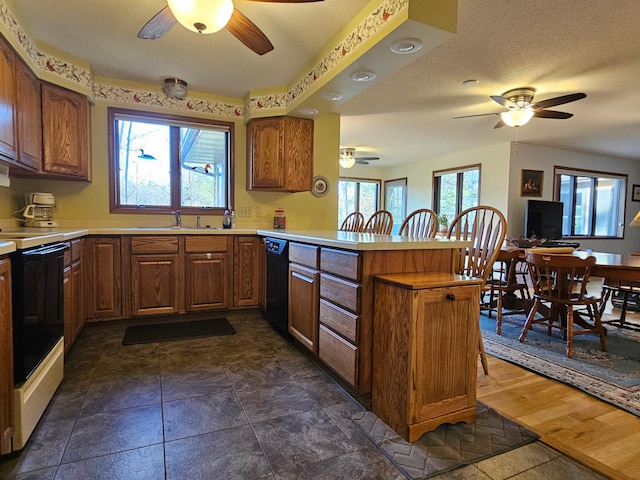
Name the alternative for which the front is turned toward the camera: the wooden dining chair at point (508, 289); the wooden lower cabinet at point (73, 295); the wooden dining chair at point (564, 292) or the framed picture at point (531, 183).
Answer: the framed picture

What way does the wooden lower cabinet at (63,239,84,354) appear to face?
to the viewer's right

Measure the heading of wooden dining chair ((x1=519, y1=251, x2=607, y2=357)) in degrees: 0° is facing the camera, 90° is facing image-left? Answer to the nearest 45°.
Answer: approximately 225°

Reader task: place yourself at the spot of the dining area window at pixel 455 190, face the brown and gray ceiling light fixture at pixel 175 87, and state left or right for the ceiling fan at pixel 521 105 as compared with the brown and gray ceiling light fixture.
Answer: left

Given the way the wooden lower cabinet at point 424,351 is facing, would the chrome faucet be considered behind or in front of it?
behind

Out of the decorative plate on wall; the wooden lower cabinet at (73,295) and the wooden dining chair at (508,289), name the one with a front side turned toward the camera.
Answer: the decorative plate on wall

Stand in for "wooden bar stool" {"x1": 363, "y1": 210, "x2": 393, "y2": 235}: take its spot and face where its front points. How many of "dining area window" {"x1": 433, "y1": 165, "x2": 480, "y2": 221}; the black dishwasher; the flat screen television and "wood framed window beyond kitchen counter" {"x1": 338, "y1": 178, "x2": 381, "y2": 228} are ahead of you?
1

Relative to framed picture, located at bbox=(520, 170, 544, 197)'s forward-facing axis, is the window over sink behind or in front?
in front

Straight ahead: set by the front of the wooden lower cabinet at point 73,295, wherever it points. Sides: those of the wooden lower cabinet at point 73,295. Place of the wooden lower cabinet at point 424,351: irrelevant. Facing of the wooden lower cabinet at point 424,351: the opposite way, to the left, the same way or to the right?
to the right
